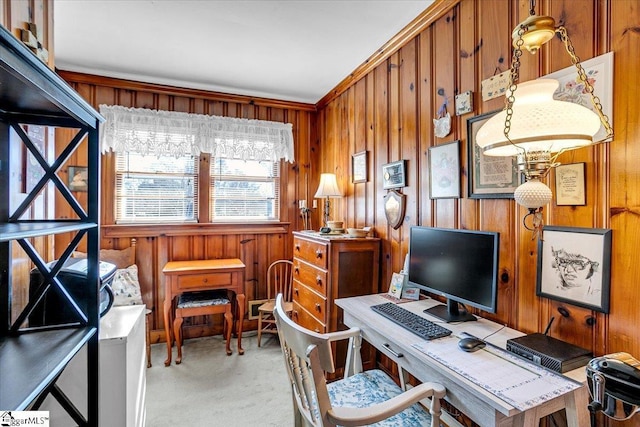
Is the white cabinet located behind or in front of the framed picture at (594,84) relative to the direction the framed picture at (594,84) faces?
in front

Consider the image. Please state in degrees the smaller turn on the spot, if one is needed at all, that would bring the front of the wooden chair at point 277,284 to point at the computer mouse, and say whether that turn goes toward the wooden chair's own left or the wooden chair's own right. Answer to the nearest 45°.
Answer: approximately 45° to the wooden chair's own left

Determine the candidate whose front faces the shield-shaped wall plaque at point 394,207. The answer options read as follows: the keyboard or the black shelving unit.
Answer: the black shelving unit

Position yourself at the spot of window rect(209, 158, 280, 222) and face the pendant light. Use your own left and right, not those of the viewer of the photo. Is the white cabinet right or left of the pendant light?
right

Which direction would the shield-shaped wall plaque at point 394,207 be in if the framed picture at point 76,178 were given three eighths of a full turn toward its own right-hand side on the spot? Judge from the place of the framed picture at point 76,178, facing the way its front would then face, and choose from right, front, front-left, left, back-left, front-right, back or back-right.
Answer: back

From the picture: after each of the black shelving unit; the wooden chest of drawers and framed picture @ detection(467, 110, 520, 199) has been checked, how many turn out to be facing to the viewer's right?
1

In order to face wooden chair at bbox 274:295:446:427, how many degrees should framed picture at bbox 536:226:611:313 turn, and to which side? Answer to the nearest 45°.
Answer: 0° — it already faces it

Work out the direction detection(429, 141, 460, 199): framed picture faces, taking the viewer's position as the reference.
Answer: facing the viewer and to the left of the viewer

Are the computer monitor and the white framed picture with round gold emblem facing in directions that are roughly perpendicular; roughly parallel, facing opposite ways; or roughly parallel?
roughly parallel

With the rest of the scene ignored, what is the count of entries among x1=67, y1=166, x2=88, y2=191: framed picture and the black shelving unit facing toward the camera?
1

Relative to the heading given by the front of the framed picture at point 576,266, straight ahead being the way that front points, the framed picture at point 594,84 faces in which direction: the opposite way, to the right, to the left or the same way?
the same way

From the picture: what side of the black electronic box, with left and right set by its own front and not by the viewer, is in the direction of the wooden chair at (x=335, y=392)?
front

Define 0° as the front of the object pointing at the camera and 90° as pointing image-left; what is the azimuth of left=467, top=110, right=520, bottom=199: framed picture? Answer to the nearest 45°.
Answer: approximately 45°

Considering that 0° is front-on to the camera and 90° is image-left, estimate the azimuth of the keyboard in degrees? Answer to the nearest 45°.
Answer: approximately 45°

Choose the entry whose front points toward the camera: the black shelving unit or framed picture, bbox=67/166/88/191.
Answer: the framed picture
